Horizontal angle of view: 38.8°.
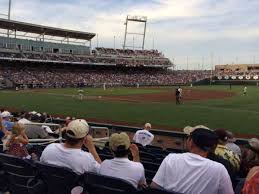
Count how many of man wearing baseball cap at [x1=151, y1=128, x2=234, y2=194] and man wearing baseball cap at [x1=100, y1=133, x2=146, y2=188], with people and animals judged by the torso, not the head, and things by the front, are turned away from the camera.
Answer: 2

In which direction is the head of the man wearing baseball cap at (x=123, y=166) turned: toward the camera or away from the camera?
away from the camera

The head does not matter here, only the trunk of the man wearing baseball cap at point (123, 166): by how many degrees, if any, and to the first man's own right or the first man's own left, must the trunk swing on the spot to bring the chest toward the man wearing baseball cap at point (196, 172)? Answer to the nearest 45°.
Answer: approximately 135° to the first man's own right

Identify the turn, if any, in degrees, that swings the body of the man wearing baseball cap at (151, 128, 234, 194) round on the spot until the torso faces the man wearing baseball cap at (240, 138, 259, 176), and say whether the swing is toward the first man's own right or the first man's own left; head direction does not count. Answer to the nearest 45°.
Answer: approximately 45° to the first man's own right

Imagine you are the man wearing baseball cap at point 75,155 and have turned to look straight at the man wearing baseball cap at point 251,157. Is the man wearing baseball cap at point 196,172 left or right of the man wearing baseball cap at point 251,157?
right

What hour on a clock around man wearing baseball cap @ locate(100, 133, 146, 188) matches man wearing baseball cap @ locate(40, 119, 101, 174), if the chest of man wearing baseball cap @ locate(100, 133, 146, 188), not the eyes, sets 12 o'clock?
man wearing baseball cap @ locate(40, 119, 101, 174) is roughly at 10 o'clock from man wearing baseball cap @ locate(100, 133, 146, 188).

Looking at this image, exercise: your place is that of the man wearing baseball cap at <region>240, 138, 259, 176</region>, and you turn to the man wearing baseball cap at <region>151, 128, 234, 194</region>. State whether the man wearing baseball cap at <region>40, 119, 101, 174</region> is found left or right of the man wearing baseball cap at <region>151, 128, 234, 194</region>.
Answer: right

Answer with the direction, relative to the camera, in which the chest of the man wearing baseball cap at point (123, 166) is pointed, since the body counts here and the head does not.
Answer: away from the camera

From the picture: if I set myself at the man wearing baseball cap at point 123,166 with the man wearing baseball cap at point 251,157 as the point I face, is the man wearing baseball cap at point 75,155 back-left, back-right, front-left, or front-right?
back-left

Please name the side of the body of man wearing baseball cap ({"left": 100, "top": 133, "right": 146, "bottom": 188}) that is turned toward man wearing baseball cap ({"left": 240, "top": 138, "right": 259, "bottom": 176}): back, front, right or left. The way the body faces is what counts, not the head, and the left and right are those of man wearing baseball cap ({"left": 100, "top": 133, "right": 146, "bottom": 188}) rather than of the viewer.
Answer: right

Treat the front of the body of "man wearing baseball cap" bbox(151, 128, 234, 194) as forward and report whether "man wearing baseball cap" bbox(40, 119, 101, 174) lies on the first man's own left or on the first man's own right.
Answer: on the first man's own left

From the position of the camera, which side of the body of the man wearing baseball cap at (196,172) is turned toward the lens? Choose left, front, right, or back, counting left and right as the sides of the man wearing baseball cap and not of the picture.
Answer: back
